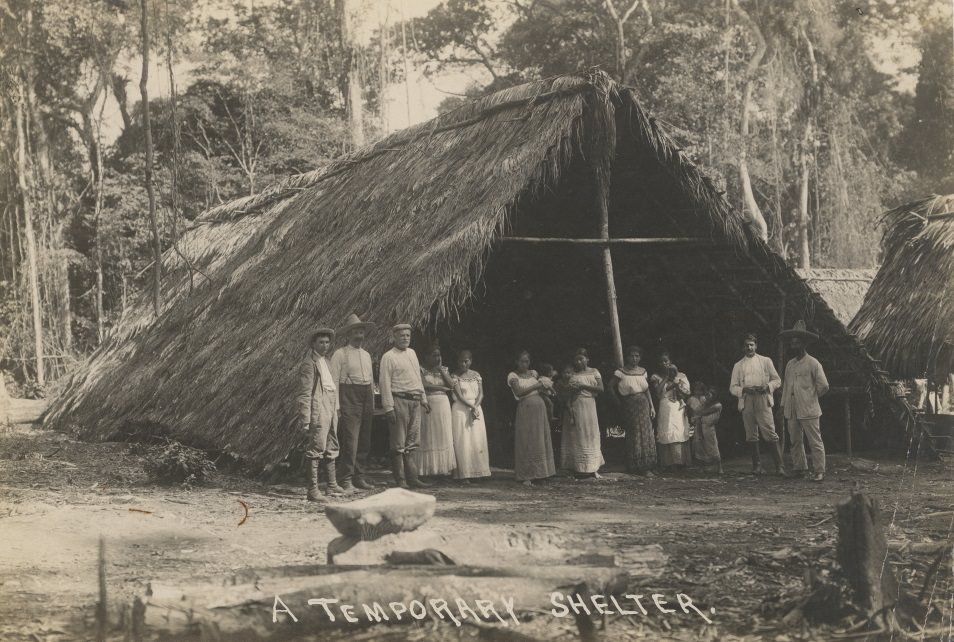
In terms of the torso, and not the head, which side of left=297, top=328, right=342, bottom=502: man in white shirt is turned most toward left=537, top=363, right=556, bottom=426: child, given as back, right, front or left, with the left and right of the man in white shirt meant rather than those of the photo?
left

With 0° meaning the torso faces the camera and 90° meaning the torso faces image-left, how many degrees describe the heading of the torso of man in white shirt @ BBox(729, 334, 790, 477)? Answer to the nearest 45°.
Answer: approximately 0°

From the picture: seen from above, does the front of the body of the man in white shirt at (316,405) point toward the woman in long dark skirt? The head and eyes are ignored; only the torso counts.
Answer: no

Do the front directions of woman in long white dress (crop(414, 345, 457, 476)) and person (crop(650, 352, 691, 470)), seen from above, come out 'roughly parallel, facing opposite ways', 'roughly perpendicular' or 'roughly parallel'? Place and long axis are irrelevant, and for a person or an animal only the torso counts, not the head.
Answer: roughly parallel

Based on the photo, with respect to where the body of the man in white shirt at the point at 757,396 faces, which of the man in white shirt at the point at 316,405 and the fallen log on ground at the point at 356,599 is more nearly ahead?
the fallen log on ground

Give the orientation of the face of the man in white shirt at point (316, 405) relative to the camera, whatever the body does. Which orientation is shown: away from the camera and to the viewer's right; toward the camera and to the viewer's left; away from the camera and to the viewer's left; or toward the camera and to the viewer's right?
toward the camera and to the viewer's right

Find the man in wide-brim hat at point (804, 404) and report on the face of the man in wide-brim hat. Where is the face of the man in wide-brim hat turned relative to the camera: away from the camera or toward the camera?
toward the camera

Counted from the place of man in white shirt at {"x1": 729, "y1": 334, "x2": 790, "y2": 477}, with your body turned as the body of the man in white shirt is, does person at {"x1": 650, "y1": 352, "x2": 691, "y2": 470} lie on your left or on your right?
on your right

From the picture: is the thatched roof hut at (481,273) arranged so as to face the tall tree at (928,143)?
no

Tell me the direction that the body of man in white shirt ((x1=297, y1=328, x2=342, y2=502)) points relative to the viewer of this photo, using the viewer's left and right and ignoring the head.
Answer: facing the viewer and to the right of the viewer

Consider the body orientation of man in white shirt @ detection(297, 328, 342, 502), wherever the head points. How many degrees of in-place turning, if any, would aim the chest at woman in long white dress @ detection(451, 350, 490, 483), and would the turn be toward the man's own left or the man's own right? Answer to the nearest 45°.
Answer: approximately 90° to the man's own left

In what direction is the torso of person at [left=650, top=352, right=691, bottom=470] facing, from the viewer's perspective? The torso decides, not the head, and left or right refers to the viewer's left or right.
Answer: facing the viewer

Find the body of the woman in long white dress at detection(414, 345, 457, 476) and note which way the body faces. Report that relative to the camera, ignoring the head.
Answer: toward the camera

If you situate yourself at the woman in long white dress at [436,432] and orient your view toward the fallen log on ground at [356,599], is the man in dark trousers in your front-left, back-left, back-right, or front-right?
front-right

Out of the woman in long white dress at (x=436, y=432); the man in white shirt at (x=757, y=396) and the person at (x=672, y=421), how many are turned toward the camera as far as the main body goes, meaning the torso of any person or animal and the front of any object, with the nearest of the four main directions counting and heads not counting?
3
